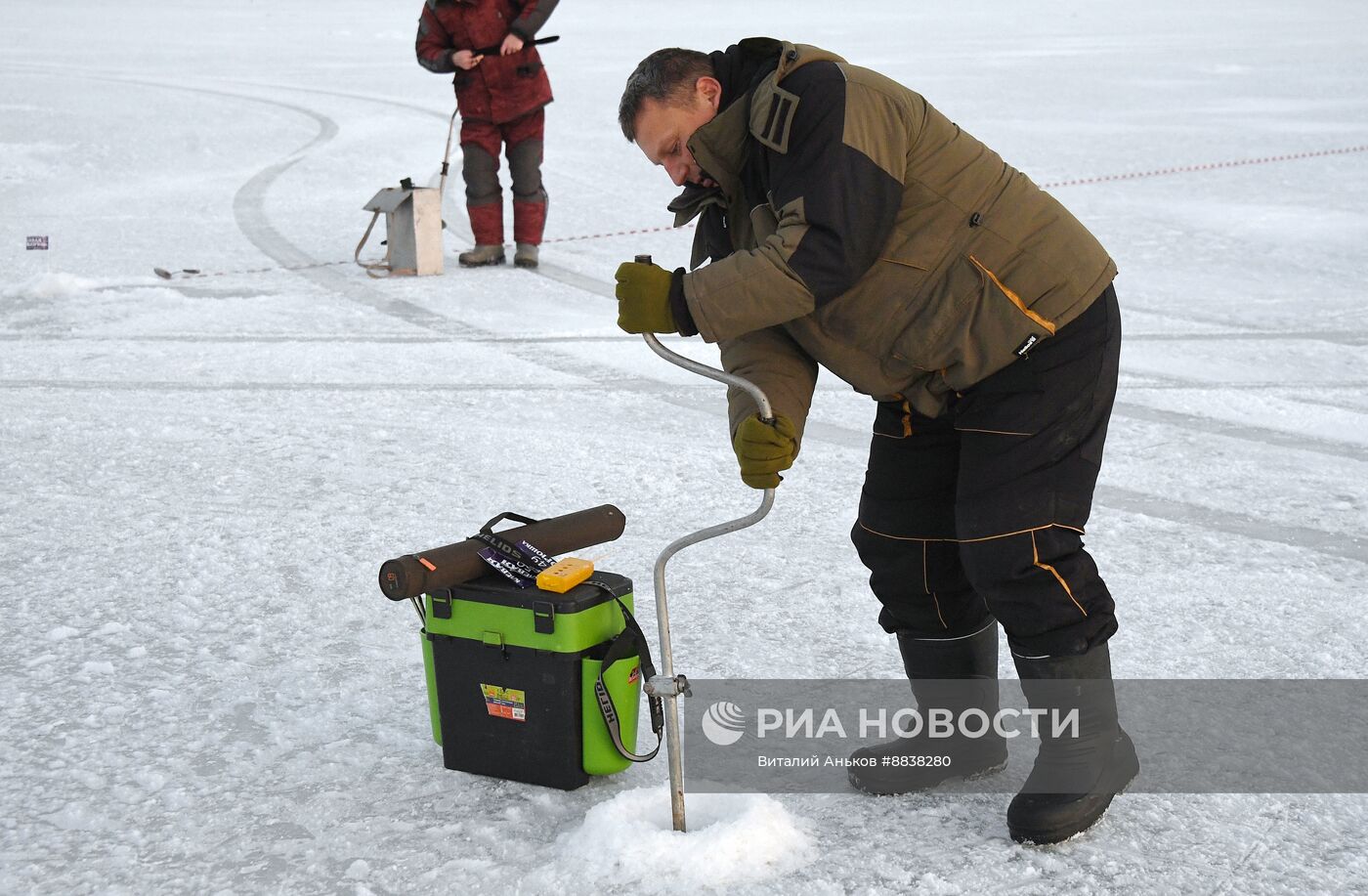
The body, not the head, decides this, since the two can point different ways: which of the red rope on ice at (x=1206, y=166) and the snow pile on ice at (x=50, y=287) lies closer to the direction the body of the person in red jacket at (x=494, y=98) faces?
the snow pile on ice

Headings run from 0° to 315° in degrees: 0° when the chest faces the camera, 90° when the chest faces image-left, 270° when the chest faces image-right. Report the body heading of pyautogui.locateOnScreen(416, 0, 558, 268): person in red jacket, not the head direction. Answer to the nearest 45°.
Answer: approximately 0°

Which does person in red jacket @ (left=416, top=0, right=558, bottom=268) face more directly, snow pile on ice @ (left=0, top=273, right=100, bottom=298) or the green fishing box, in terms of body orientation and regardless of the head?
the green fishing box

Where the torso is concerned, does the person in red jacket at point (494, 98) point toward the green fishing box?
yes

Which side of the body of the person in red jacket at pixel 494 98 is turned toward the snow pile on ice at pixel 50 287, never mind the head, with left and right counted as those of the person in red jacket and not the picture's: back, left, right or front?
right

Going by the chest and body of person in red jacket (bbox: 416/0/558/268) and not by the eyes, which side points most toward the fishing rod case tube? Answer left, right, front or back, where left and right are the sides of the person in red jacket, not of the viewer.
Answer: front

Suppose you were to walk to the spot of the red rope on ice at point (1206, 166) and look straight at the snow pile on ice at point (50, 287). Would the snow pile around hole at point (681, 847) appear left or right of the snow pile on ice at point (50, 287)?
left

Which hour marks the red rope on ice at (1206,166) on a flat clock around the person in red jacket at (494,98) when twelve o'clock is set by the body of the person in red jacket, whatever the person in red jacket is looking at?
The red rope on ice is roughly at 8 o'clock from the person in red jacket.
